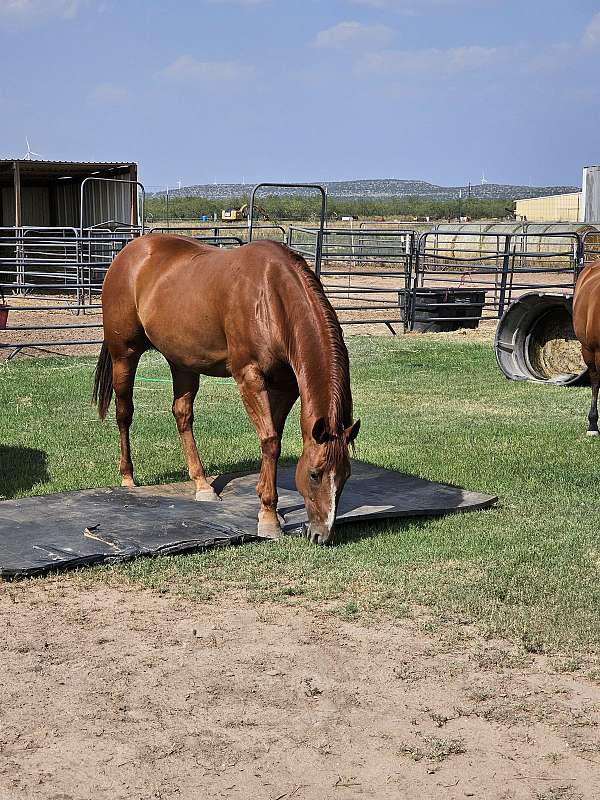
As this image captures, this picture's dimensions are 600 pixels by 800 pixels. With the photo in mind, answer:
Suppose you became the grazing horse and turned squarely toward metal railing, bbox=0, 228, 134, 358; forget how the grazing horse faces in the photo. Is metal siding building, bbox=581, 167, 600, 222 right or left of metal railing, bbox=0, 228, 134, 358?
right

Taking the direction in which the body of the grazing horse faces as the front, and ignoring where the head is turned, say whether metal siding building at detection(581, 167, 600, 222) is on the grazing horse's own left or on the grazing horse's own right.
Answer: on the grazing horse's own left

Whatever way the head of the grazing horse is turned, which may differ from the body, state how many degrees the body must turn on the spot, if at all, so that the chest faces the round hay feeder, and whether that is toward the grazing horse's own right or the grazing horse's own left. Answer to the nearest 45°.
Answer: approximately 90° to the grazing horse's own left

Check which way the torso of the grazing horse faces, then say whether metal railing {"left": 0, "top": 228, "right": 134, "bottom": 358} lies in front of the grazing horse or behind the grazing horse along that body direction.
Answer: behind

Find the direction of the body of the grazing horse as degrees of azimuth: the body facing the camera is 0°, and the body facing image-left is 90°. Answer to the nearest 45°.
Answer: approximately 315°
